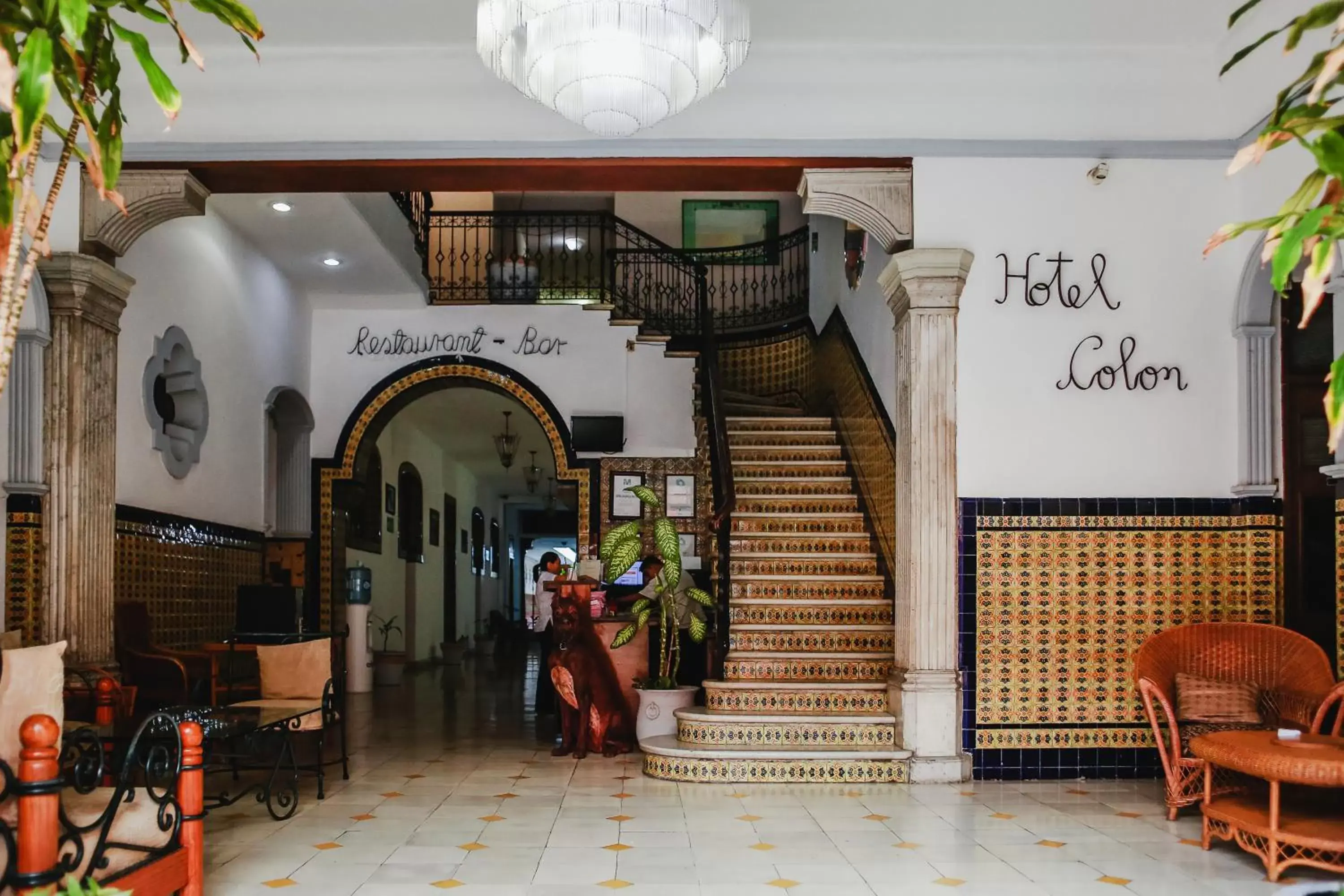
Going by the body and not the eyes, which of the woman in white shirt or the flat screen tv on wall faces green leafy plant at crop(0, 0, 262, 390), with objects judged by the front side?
the flat screen tv on wall

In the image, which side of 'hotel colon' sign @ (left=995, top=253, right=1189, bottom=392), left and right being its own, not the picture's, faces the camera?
front

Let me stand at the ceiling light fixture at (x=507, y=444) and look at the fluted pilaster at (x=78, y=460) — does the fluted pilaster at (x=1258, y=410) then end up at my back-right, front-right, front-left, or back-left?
front-left

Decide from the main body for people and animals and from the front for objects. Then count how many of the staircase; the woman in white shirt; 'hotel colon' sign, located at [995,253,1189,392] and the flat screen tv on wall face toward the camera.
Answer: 3

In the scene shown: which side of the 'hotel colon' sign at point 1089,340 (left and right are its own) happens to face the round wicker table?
front

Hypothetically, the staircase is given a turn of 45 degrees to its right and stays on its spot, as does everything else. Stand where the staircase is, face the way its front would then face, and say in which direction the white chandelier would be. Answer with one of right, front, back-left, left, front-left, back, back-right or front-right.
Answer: front-left

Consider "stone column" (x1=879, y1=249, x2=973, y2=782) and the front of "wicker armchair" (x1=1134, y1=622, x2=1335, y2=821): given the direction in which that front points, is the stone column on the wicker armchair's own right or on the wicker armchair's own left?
on the wicker armchair's own right

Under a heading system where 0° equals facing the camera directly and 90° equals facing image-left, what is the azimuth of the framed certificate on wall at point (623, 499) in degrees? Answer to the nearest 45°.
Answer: approximately 0°

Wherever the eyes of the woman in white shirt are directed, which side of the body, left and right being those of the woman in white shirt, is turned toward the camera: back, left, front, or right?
right

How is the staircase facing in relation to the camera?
toward the camera

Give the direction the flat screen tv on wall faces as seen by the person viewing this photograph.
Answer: facing the viewer
